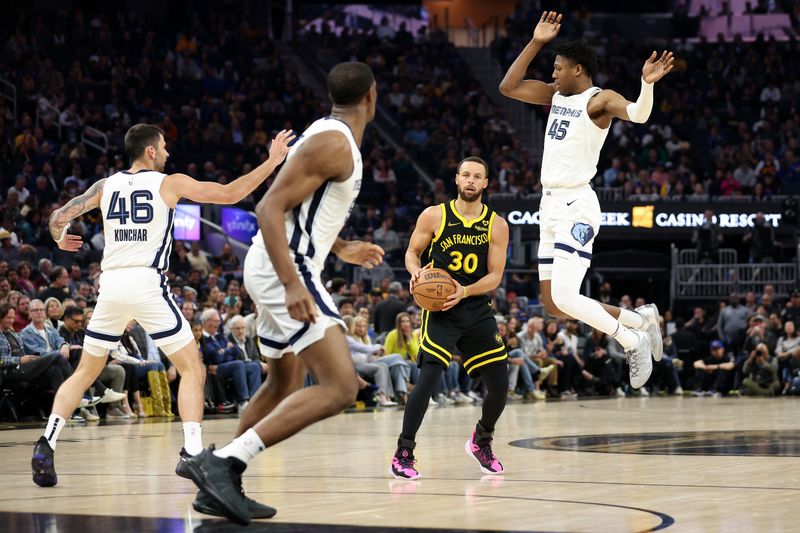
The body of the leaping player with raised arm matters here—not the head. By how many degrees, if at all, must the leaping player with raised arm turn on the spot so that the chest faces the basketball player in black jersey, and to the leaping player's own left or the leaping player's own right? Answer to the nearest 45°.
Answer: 0° — they already face them

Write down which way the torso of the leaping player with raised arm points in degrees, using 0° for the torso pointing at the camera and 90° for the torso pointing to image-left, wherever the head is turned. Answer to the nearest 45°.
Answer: approximately 45°

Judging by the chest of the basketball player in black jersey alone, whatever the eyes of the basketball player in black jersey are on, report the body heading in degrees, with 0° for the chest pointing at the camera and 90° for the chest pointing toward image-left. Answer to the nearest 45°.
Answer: approximately 0°

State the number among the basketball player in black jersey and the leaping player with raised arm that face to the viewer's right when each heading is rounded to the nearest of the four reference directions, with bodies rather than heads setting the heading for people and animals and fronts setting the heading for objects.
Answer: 0

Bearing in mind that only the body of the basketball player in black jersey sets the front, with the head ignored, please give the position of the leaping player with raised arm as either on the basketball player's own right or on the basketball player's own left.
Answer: on the basketball player's own left
